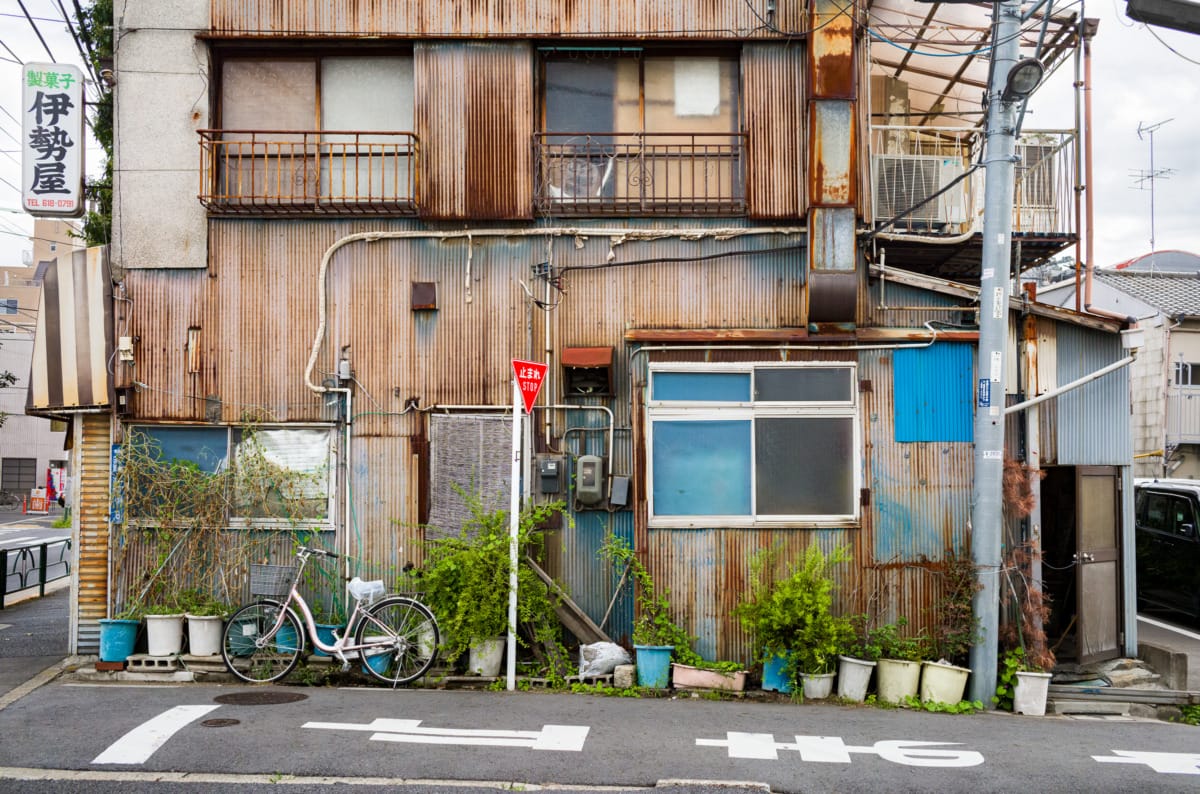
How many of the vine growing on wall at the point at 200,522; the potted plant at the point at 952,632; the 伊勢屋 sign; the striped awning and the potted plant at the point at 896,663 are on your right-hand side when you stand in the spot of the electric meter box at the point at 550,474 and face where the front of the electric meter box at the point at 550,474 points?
3

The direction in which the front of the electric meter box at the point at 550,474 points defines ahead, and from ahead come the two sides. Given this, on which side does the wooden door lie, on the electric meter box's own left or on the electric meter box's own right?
on the electric meter box's own left

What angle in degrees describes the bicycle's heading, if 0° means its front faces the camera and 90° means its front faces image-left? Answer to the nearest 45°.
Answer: approximately 90°

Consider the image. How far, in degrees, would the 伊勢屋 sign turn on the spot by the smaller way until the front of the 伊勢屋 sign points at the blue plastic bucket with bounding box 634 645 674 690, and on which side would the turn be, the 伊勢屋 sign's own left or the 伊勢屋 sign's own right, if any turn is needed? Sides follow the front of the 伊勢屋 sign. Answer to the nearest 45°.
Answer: approximately 45° to the 伊勢屋 sign's own left

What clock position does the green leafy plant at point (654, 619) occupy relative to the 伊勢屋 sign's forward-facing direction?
The green leafy plant is roughly at 10 o'clock from the 伊勢屋 sign.

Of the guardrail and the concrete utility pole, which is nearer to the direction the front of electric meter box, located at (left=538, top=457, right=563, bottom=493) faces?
the concrete utility pole

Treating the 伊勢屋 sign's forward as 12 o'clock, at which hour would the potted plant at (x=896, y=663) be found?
The potted plant is roughly at 10 o'clock from the 伊勢屋 sign.

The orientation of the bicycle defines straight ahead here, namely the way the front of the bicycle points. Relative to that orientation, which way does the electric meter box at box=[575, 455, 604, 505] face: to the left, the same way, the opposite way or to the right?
to the left

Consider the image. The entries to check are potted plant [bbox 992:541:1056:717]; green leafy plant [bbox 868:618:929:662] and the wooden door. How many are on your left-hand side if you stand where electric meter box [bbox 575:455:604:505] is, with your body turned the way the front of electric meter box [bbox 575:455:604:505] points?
3
